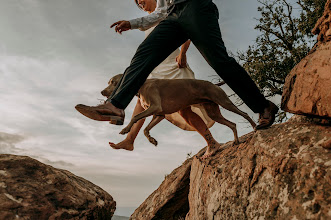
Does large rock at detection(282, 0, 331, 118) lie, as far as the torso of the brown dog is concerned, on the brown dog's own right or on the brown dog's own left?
on the brown dog's own right

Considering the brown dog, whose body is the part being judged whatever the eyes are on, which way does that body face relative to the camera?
to the viewer's left

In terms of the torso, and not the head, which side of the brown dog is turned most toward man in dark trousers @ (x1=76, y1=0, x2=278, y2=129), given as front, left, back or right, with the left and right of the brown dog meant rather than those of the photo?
left

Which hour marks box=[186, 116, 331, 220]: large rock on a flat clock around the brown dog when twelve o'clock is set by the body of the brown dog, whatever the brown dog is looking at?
The large rock is roughly at 8 o'clock from the brown dog.

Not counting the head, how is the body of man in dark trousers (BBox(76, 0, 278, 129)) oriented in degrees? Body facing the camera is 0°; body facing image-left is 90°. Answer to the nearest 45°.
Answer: approximately 90°

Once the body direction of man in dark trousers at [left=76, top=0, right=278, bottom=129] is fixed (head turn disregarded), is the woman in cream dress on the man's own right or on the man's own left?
on the man's own right

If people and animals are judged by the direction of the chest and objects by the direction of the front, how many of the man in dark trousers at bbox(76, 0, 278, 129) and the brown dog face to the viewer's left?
2

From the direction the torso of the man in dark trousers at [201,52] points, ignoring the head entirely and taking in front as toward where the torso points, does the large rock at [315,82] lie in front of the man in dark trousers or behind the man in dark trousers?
behind
